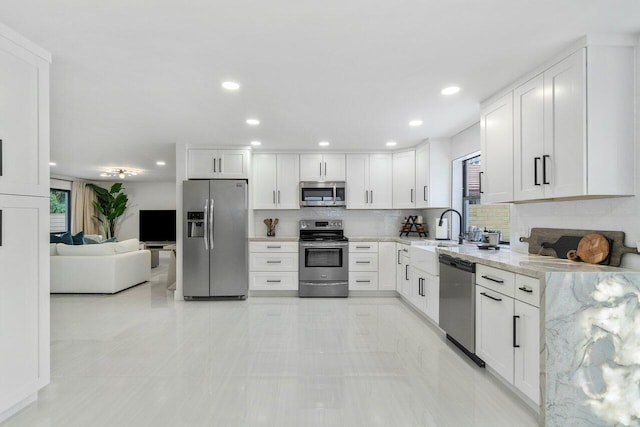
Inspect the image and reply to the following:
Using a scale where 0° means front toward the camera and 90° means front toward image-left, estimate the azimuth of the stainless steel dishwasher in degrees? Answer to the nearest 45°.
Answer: approximately 45°

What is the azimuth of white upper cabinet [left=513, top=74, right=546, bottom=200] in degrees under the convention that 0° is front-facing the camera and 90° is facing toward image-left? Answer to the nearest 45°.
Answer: approximately 45°

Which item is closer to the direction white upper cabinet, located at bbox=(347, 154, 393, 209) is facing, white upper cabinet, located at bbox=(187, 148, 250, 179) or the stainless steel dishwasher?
the stainless steel dishwasher

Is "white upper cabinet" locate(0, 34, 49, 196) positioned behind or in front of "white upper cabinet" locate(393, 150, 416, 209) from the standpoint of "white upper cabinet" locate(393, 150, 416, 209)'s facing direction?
in front

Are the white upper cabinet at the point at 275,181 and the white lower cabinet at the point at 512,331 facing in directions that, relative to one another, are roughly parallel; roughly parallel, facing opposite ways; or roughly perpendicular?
roughly perpendicular

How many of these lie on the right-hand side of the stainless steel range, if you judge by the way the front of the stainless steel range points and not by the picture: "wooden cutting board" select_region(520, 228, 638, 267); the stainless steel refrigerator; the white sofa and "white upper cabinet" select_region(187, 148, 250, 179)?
3

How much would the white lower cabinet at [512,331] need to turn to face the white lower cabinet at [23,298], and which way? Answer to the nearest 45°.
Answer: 0° — it already faces it

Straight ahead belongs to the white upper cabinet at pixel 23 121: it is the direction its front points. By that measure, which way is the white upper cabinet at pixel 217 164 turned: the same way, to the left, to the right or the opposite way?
to the right

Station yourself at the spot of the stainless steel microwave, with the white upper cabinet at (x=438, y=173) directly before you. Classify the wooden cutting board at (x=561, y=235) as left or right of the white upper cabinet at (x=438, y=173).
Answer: right

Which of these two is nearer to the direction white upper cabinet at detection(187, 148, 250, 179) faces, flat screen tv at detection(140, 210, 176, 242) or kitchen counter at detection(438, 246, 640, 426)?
the kitchen counter

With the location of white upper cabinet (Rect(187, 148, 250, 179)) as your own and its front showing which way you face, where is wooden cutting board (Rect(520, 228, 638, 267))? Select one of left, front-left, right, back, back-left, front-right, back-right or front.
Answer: front-left

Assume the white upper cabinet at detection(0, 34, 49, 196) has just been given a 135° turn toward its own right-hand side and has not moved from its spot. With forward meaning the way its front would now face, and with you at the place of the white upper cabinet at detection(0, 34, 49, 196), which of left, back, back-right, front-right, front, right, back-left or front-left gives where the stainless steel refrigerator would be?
back-right
